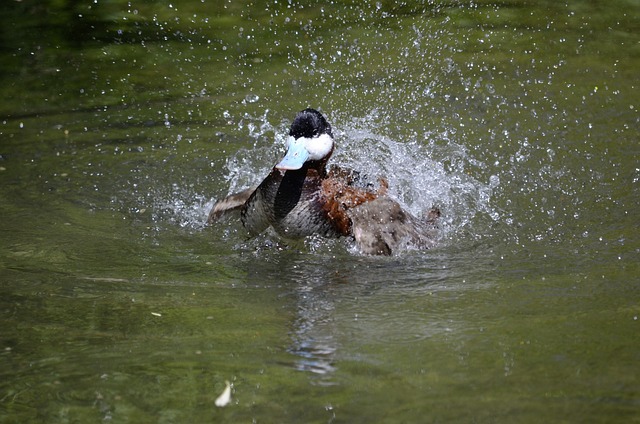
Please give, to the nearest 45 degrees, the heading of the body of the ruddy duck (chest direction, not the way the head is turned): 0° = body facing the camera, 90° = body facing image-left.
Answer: approximately 45°
